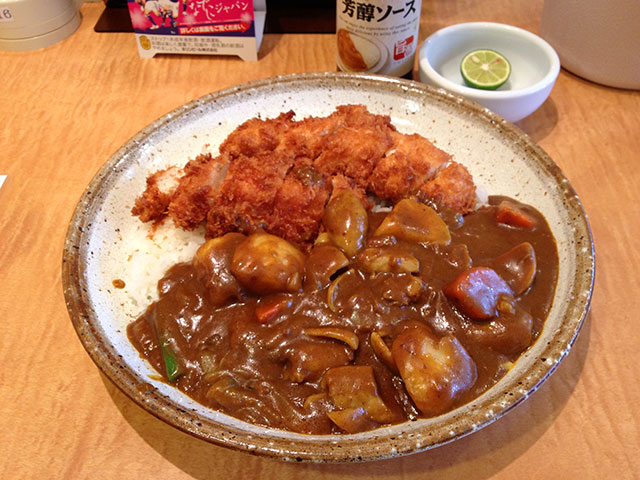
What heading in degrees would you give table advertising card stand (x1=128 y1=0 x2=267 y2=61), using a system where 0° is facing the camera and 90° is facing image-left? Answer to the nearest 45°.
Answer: approximately 0°

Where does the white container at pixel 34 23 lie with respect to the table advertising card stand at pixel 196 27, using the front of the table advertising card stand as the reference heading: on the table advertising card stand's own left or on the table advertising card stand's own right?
on the table advertising card stand's own right

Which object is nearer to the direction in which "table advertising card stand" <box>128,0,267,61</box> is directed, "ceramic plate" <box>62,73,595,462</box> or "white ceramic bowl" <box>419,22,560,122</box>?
the ceramic plate

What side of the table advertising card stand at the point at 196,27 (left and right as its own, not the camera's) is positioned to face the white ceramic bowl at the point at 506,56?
left

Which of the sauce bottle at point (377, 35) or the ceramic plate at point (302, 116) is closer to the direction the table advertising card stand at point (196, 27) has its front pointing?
the ceramic plate

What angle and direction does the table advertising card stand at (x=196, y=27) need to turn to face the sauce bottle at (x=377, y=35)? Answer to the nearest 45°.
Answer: approximately 45° to its left
